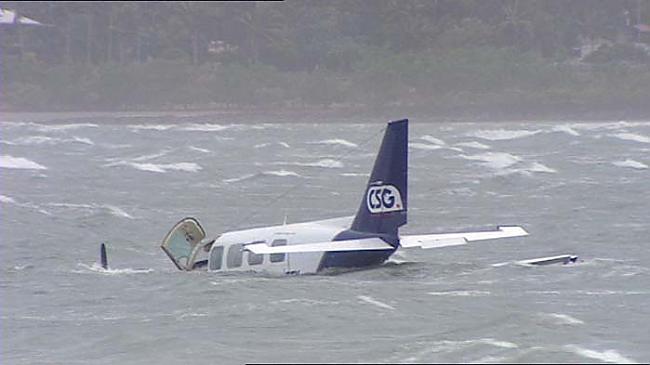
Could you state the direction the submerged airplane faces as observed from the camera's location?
facing away from the viewer and to the left of the viewer
